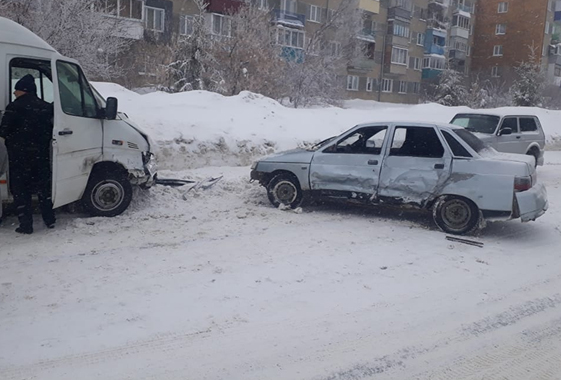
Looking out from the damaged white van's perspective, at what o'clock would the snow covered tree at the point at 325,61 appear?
The snow covered tree is roughly at 10 o'clock from the damaged white van.

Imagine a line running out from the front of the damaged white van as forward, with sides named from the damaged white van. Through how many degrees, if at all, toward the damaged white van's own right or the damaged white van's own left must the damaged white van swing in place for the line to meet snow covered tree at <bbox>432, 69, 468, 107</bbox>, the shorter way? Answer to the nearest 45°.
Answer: approximately 45° to the damaged white van's own left

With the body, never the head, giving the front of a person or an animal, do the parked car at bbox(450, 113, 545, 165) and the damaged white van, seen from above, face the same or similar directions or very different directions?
very different directions

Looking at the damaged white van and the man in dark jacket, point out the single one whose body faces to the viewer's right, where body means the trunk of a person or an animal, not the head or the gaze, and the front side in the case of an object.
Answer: the damaged white van

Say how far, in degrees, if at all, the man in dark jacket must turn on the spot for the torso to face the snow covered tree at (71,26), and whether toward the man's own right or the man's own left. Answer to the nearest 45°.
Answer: approximately 45° to the man's own right

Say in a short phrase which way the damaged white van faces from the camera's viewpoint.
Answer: facing to the right of the viewer

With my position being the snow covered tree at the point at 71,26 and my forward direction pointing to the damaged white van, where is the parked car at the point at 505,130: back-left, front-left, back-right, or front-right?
front-left

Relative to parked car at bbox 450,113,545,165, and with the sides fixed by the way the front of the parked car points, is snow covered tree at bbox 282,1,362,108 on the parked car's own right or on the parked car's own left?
on the parked car's own right

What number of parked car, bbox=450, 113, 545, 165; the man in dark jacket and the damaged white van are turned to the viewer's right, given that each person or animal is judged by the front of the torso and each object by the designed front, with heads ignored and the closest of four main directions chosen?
1

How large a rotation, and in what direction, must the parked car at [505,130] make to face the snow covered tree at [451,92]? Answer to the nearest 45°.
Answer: approximately 135° to its right

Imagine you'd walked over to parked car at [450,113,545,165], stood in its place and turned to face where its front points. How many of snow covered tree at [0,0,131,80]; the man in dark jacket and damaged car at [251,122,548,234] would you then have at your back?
0

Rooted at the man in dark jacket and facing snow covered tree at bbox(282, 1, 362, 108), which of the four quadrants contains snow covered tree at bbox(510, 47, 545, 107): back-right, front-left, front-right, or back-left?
front-right

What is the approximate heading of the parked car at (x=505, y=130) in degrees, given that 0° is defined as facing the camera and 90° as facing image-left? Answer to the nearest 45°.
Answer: approximately 45°

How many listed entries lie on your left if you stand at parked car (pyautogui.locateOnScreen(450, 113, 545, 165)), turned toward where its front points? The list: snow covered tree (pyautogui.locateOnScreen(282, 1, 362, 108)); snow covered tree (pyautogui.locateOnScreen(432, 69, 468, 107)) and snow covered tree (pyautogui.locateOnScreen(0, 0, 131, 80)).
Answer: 0

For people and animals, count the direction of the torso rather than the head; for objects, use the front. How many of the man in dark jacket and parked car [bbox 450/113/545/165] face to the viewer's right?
0

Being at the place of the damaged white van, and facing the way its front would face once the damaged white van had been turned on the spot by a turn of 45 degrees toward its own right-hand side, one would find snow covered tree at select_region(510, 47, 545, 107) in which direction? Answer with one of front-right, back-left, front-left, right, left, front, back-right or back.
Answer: left

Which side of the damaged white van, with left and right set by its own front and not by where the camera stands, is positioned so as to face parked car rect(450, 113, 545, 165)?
front
